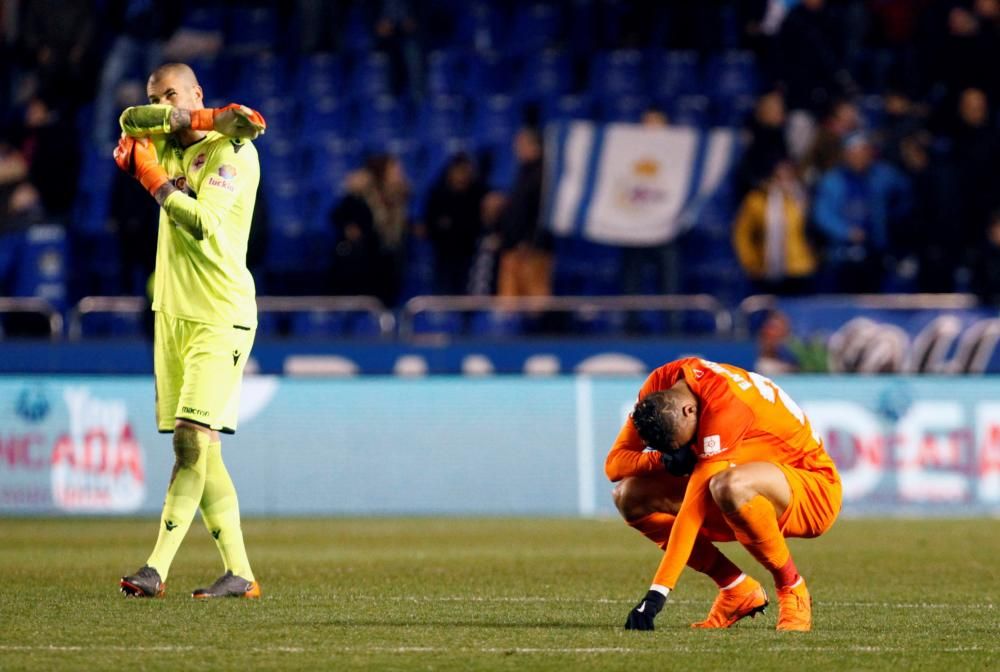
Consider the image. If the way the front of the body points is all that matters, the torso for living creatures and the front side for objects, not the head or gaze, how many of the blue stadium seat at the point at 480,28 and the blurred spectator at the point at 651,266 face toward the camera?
2

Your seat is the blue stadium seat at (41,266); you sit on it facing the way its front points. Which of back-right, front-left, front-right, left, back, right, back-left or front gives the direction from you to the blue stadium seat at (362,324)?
left

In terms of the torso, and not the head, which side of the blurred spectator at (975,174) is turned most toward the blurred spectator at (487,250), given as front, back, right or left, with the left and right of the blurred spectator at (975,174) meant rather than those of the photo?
right

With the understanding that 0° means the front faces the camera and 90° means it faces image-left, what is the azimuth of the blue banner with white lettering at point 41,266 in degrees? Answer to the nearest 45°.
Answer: approximately 0°

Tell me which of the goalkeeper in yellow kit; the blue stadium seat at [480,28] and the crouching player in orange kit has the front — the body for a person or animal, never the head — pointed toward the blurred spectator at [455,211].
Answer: the blue stadium seat

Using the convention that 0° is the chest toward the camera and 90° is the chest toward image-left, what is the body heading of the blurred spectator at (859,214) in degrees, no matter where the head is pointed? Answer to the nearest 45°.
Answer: approximately 0°

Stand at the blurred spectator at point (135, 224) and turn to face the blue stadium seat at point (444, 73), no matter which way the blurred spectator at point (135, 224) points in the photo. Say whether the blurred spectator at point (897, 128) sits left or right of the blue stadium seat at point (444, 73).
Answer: right

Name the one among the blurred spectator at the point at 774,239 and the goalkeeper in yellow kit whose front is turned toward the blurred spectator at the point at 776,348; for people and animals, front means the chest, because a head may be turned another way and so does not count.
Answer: the blurred spectator at the point at 774,239

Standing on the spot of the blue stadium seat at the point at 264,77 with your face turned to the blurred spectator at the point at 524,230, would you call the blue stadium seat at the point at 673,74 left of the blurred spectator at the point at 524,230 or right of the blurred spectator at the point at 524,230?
left

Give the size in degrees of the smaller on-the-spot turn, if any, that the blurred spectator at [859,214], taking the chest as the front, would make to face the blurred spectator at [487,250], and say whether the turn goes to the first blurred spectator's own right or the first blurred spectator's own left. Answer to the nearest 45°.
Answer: approximately 90° to the first blurred spectator's own right
